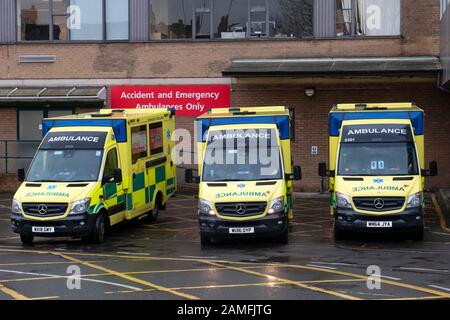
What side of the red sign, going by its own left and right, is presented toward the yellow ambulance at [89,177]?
front

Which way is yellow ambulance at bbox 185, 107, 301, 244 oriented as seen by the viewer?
toward the camera

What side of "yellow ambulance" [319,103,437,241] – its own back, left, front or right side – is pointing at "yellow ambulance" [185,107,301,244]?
right

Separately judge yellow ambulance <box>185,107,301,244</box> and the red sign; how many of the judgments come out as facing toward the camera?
2

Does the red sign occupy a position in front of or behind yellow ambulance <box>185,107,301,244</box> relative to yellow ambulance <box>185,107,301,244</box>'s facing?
behind

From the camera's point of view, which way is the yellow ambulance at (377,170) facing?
toward the camera

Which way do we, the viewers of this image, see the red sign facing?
facing the viewer

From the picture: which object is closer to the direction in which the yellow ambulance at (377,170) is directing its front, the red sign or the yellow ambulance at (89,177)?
the yellow ambulance

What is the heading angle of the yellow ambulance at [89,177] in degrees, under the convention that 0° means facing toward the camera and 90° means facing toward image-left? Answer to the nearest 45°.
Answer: approximately 45°

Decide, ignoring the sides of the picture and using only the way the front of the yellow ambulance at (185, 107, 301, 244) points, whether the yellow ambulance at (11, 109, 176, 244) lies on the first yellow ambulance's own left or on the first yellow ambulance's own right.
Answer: on the first yellow ambulance's own right

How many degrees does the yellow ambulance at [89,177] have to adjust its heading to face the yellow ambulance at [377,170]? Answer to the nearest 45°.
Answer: approximately 135° to its left
